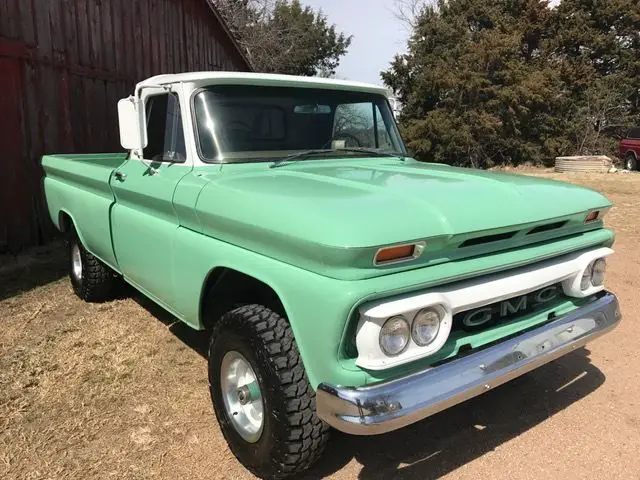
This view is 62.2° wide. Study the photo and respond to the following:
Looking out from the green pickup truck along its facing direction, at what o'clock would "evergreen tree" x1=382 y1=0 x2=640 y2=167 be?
The evergreen tree is roughly at 8 o'clock from the green pickup truck.

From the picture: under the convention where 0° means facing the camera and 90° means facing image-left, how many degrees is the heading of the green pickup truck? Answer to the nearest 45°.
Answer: approximately 315°
